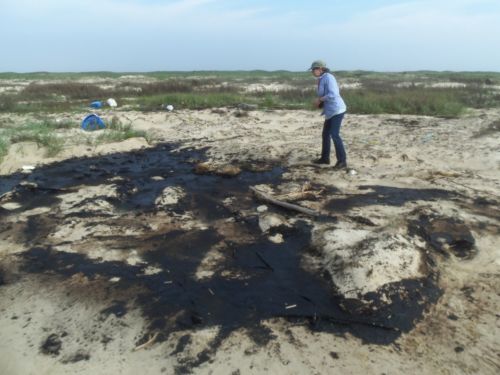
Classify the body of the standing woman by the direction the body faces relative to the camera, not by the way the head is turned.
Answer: to the viewer's left

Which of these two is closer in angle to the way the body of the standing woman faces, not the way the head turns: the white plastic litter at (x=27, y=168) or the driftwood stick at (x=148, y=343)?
the white plastic litter

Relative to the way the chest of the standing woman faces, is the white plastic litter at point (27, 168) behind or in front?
in front

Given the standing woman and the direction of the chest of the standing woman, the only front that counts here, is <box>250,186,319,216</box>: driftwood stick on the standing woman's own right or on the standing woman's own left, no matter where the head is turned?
on the standing woman's own left

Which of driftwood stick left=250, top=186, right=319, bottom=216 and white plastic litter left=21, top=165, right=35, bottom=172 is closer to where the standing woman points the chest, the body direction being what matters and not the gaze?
the white plastic litter

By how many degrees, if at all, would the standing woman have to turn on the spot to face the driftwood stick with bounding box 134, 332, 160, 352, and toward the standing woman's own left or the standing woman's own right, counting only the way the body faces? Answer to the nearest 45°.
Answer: approximately 90° to the standing woman's own left
